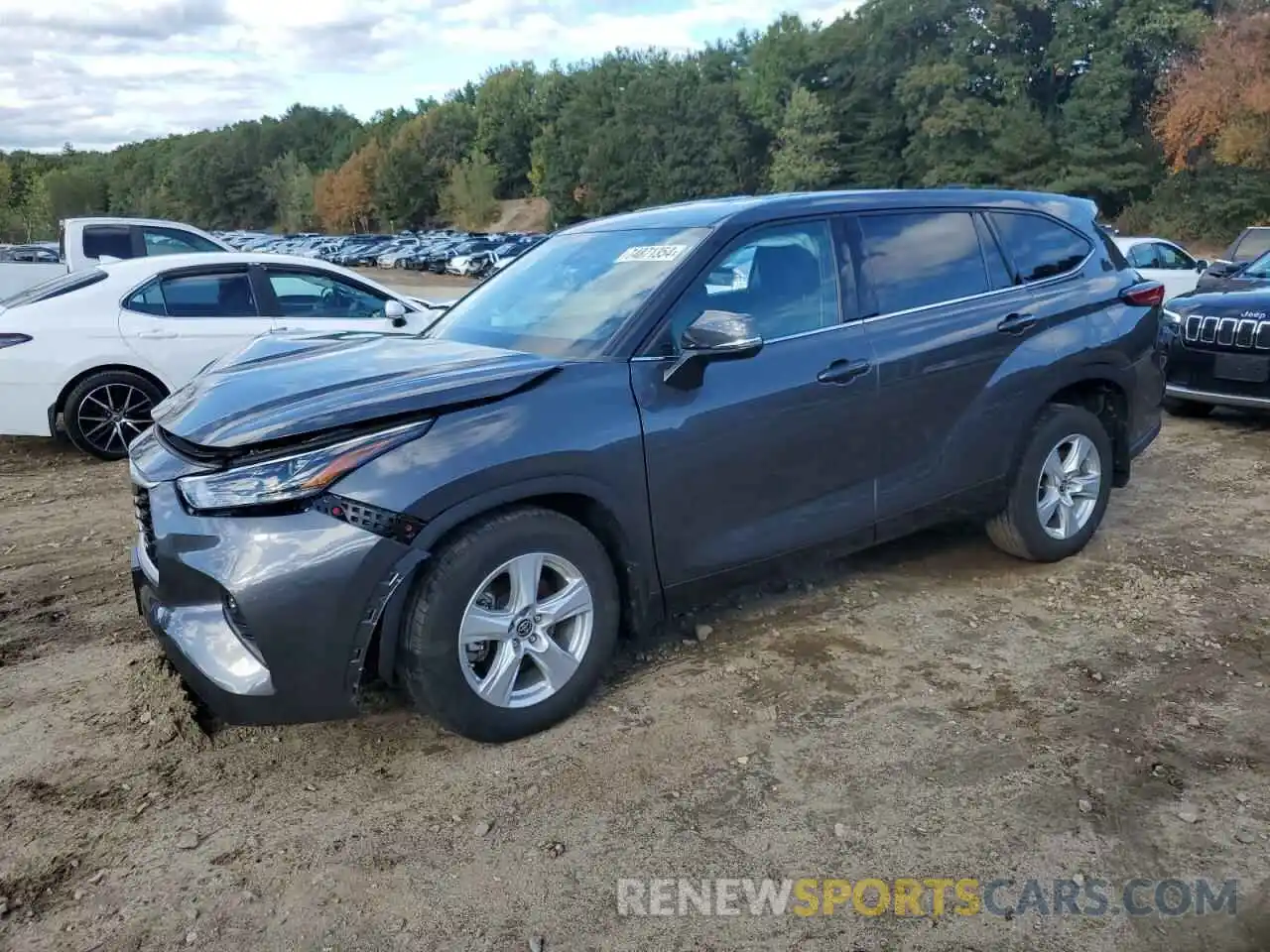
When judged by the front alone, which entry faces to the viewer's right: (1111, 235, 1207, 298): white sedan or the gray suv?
the white sedan

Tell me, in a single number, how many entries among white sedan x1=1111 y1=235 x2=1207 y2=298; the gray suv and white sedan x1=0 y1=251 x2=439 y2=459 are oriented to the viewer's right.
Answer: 2

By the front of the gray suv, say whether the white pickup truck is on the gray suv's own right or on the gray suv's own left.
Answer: on the gray suv's own right

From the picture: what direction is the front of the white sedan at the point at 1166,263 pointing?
to the viewer's right

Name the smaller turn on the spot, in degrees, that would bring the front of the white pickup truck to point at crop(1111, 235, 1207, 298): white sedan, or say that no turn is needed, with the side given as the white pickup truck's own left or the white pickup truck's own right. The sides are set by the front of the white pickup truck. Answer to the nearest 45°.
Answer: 0° — it already faces it

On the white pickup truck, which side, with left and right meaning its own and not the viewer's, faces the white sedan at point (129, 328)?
right

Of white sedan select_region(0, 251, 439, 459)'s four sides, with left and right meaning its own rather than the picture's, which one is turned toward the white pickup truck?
left

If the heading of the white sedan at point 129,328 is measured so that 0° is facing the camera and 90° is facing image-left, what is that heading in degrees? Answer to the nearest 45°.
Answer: approximately 270°

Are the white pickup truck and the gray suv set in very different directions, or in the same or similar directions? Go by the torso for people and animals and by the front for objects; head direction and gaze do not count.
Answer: very different directions

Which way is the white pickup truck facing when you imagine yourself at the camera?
facing to the right of the viewer

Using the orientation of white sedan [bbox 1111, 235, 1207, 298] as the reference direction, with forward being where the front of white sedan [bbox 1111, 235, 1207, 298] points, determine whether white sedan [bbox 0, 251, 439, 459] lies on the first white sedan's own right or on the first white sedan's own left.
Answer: on the first white sedan's own right

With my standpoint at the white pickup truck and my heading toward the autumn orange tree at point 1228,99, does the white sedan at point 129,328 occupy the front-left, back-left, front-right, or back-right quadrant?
back-right
